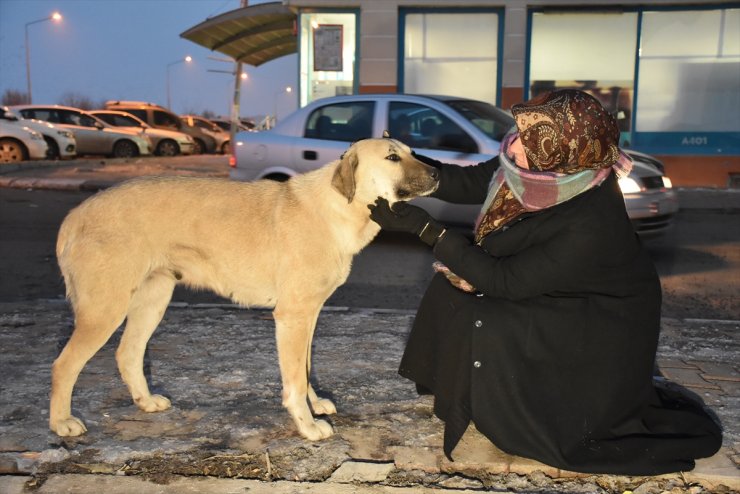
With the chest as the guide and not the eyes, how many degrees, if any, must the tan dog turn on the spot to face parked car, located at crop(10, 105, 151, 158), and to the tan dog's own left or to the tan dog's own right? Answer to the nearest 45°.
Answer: approximately 90° to the tan dog's own left

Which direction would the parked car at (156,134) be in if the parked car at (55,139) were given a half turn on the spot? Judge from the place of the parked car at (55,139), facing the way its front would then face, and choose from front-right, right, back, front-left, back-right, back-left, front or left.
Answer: right

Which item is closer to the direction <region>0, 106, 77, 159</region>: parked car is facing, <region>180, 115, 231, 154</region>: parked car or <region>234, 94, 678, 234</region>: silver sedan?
the silver sedan

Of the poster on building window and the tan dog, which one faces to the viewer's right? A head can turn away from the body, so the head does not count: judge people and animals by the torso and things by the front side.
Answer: the tan dog

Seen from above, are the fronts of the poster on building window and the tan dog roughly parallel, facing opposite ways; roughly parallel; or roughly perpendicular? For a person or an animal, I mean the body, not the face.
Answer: roughly perpendicular

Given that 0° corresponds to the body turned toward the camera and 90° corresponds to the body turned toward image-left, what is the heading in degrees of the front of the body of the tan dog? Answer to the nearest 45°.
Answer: approximately 270°
